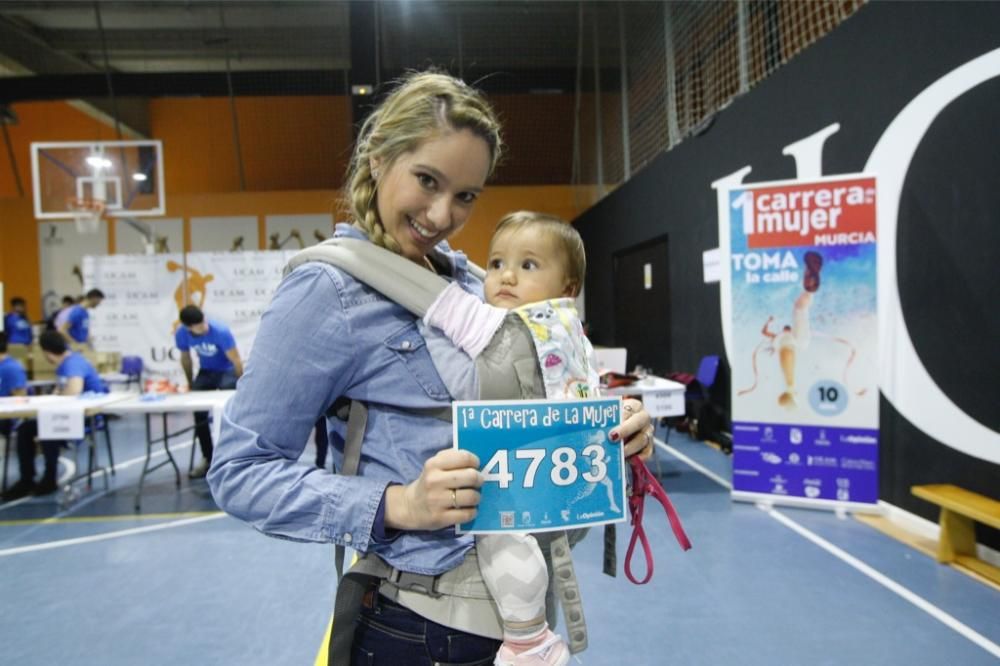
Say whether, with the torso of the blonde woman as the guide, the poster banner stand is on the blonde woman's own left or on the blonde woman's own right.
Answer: on the blonde woman's own left

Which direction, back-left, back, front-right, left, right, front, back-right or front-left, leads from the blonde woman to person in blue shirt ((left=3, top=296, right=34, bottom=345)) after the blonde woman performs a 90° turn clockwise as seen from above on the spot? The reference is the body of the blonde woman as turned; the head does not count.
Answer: right

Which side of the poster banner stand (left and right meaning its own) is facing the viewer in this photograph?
front

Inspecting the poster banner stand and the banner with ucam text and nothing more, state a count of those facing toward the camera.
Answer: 2

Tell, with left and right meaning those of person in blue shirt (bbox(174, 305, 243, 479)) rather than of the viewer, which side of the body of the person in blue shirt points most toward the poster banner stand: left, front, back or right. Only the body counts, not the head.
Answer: left

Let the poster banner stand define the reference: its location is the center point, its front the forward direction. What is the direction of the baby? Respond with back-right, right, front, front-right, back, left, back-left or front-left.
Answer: front

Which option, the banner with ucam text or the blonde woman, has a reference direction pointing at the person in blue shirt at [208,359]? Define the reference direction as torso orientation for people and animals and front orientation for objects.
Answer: the banner with ucam text

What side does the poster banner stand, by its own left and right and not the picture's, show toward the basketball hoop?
right

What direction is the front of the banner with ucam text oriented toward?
toward the camera

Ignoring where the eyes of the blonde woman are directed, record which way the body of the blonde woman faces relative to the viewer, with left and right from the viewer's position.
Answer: facing the viewer and to the right of the viewer

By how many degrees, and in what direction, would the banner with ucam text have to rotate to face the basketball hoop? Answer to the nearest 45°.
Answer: approximately 135° to its right

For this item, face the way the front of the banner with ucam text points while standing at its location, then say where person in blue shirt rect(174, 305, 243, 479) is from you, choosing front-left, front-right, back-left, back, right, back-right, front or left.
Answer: front

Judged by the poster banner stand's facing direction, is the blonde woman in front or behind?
in front

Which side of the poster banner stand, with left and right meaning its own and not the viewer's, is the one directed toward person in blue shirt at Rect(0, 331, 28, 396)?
right
